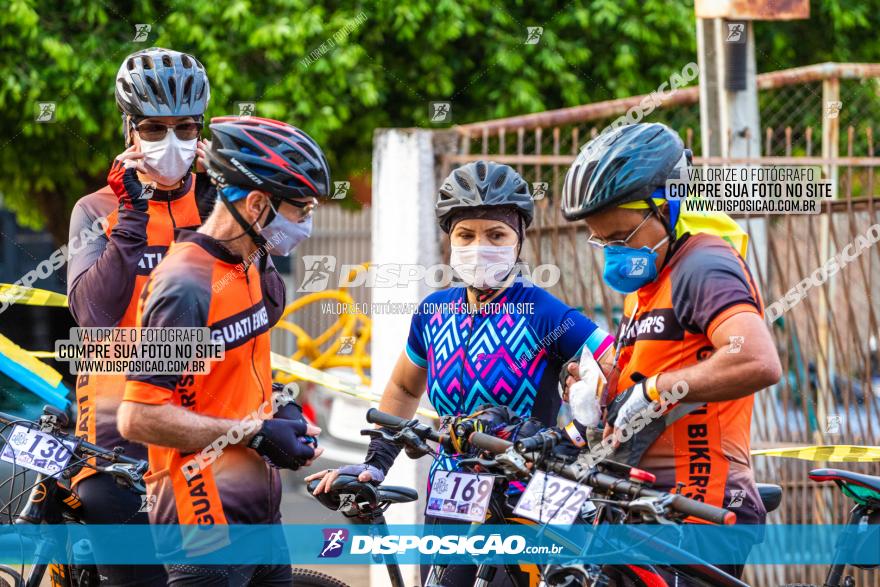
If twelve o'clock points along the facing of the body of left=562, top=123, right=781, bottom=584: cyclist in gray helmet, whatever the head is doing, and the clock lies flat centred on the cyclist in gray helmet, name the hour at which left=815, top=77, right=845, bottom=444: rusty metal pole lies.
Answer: The rusty metal pole is roughly at 5 o'clock from the cyclist in gray helmet.

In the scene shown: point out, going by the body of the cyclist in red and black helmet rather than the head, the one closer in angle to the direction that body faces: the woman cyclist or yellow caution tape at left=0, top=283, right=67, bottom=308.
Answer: the woman cyclist

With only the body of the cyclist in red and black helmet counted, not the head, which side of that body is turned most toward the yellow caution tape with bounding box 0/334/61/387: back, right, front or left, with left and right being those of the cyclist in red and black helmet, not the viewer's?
back

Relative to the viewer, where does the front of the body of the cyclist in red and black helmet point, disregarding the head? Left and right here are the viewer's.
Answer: facing the viewer and to the right of the viewer

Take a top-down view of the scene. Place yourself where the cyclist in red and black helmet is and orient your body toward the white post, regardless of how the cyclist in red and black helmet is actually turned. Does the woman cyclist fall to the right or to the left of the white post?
right

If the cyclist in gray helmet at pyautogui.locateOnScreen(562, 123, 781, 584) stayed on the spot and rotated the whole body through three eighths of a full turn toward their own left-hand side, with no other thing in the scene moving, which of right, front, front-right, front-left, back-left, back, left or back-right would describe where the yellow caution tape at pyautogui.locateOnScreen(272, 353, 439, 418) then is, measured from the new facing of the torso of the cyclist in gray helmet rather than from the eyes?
back-left

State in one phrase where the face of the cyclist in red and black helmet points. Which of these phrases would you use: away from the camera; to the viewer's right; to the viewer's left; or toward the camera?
to the viewer's right

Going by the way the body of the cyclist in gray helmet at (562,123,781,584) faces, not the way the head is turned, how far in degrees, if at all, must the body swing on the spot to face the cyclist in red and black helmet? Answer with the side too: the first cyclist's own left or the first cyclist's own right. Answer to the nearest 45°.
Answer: approximately 45° to the first cyclist's own right

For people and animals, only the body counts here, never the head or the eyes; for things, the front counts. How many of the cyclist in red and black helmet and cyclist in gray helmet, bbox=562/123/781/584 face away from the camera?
0

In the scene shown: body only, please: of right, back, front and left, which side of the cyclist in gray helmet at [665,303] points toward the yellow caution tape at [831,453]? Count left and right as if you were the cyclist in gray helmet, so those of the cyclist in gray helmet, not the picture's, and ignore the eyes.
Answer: back

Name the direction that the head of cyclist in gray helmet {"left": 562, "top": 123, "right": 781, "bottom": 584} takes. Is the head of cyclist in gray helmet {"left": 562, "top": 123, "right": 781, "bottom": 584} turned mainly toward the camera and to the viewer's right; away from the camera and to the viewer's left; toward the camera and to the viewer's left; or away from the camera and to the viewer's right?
toward the camera and to the viewer's left

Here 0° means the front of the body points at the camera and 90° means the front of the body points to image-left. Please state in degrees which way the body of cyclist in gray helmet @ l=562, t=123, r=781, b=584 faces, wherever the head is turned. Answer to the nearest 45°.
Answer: approximately 45°

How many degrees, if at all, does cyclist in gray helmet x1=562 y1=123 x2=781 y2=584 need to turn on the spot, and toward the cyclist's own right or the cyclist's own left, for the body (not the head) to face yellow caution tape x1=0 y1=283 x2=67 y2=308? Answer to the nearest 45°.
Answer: approximately 90° to the cyclist's own right
